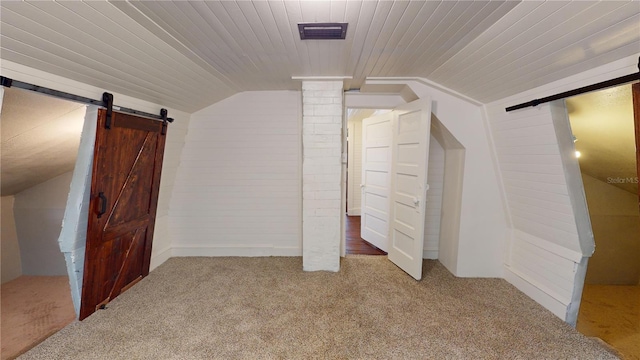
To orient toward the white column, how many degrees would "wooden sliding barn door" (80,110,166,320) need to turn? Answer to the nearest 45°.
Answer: approximately 45° to its left

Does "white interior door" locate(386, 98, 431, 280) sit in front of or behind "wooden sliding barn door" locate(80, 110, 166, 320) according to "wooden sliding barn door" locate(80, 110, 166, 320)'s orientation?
in front

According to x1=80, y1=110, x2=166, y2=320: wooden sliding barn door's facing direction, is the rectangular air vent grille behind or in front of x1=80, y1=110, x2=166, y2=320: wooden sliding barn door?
in front

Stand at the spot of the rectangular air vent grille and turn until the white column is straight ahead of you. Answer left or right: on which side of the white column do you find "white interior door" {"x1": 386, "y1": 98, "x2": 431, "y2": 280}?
right

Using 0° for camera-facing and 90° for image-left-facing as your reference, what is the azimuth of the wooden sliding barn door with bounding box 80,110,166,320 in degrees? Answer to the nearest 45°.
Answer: approximately 315°

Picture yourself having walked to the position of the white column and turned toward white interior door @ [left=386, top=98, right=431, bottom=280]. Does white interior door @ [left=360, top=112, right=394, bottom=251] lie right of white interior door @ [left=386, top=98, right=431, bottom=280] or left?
left

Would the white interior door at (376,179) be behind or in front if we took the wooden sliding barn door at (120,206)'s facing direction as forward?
in front
